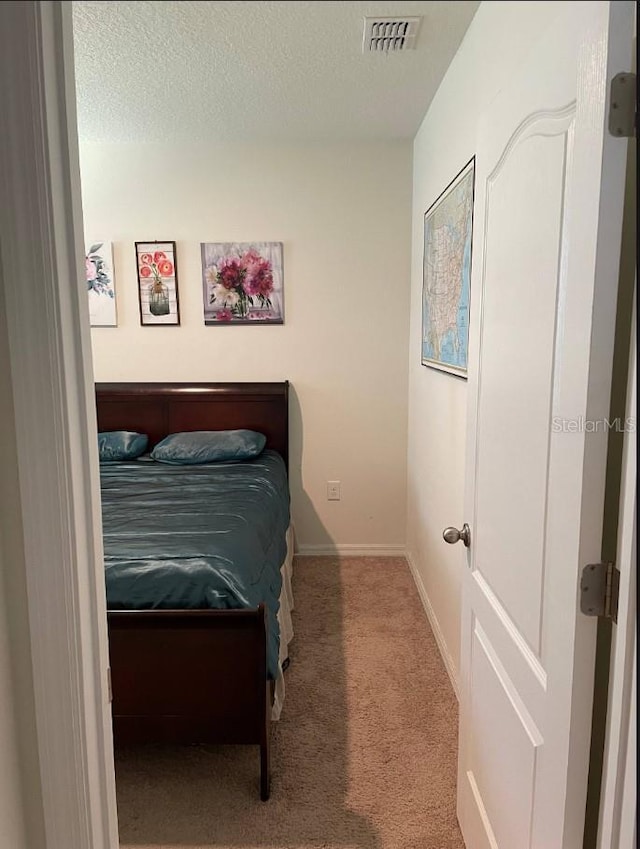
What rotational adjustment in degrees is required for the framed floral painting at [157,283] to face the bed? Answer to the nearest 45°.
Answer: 0° — it already faces it

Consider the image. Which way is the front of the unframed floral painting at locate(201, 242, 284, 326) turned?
toward the camera

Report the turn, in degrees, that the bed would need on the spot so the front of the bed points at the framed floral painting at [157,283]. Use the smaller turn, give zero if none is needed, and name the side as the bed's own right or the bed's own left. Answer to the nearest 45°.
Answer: approximately 180°

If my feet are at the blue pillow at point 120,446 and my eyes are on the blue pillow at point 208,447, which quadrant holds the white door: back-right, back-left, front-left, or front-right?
front-right

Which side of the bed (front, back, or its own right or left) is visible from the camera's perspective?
front

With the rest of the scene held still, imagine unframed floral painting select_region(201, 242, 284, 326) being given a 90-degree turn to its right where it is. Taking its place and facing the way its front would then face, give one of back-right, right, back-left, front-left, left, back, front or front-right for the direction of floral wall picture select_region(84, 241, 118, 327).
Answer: front

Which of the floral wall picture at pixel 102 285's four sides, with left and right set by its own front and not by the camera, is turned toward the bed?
front

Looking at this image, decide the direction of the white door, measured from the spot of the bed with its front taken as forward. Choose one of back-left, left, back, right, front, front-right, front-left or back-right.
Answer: front-left

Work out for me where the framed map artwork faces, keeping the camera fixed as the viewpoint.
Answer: facing to the left of the viewer
